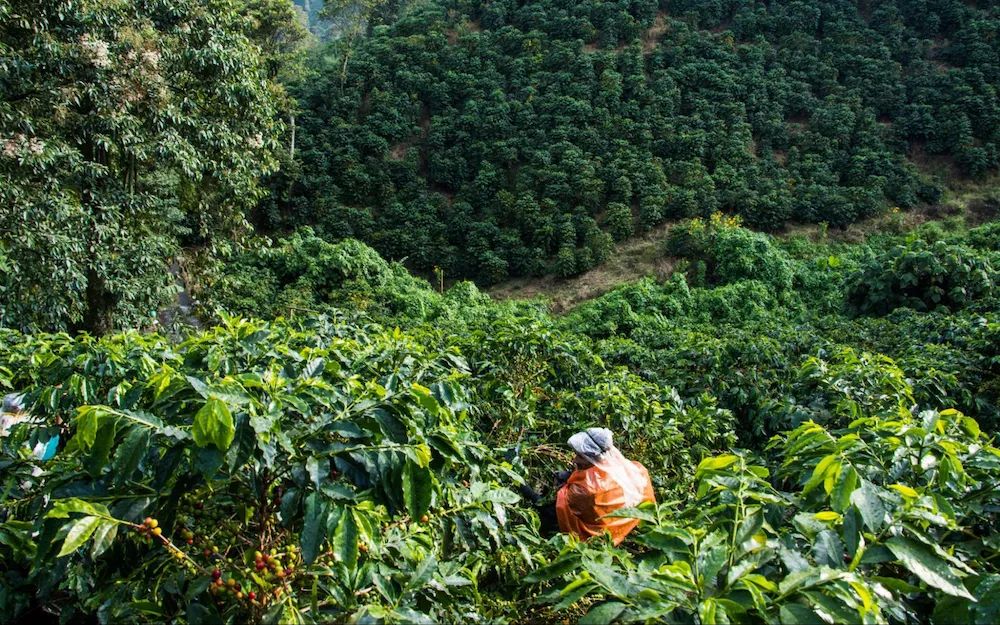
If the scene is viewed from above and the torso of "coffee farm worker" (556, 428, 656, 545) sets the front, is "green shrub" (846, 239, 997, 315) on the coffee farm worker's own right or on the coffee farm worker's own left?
on the coffee farm worker's own right

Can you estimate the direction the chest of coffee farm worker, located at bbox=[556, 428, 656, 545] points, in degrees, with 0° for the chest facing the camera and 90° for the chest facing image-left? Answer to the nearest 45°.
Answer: approximately 135°

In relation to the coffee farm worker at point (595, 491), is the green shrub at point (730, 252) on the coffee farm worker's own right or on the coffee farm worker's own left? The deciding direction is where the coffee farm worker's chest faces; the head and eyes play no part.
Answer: on the coffee farm worker's own right
